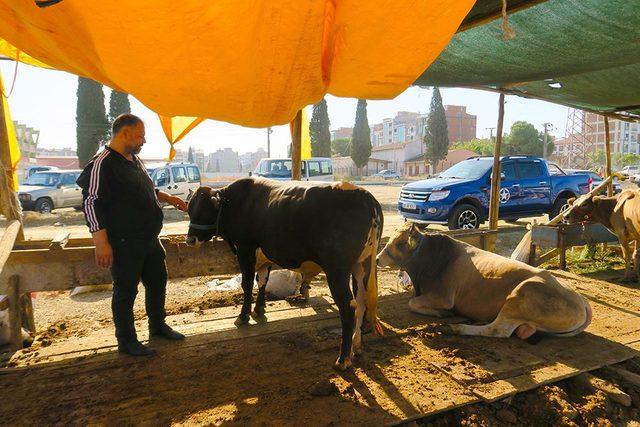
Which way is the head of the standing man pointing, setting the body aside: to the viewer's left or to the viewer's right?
to the viewer's right

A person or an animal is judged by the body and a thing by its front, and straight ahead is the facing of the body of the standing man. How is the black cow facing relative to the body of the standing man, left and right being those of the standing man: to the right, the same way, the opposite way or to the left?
the opposite way

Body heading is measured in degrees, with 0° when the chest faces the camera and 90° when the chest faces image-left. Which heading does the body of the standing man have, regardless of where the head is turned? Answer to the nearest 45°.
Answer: approximately 315°

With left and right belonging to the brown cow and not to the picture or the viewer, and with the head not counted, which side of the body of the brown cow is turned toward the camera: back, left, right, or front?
left

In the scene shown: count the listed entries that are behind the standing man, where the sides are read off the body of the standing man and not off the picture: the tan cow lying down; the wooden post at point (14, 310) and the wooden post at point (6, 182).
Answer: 2

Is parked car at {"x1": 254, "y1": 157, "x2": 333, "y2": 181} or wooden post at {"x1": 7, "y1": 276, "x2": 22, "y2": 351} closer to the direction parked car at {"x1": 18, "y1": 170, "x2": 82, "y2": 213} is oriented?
the wooden post

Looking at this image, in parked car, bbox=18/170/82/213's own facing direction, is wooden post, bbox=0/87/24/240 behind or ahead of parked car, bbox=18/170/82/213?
ahead

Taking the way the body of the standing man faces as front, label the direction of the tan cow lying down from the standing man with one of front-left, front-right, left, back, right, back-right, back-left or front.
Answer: front-left

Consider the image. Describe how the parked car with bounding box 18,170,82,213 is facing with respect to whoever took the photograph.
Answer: facing the viewer and to the left of the viewer

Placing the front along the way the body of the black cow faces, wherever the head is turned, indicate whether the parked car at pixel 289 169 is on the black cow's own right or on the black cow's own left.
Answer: on the black cow's own right

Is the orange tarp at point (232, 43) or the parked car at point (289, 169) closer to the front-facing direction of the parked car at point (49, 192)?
the orange tarp

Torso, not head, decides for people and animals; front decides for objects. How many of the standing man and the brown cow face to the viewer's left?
1

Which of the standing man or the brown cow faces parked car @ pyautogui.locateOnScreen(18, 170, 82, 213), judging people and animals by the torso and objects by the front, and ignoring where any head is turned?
the brown cow
